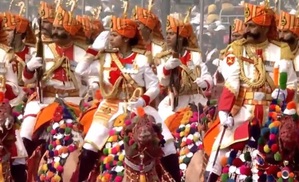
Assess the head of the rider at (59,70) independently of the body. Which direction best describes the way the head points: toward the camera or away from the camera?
toward the camera

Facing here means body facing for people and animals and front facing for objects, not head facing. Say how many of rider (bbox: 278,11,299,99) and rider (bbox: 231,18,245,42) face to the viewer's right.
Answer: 0

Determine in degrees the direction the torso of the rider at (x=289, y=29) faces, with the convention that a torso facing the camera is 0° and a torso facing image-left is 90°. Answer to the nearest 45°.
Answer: approximately 45°

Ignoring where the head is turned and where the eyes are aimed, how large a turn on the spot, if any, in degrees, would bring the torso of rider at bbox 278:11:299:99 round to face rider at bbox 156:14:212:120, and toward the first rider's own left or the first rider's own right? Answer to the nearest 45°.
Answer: approximately 90° to the first rider's own right

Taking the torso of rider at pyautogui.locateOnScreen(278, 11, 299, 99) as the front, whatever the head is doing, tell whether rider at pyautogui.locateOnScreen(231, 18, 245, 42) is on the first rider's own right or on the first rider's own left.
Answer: on the first rider's own right

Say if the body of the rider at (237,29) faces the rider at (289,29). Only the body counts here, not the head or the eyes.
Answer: no

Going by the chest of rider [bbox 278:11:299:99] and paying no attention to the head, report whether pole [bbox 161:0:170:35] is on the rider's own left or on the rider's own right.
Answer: on the rider's own right

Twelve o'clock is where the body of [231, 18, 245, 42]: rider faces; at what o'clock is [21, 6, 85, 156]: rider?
[21, 6, 85, 156]: rider is roughly at 1 o'clock from [231, 18, 245, 42]: rider.

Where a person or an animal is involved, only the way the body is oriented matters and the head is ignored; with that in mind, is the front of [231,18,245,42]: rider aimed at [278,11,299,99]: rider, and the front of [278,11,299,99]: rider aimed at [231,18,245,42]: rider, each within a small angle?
no

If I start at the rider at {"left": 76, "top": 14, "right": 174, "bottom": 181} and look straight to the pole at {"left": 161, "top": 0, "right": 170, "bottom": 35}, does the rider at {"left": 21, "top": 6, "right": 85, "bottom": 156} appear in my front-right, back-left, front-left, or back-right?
front-left

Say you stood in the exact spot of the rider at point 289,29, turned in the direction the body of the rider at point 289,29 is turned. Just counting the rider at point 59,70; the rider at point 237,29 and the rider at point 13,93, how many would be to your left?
0

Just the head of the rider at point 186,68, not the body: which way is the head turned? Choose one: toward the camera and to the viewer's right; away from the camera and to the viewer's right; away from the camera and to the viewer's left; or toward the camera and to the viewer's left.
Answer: toward the camera and to the viewer's left

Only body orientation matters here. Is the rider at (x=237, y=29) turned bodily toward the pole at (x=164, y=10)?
no

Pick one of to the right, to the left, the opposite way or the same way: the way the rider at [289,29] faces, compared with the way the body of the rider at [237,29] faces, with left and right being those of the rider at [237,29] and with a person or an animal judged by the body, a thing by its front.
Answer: the same way
